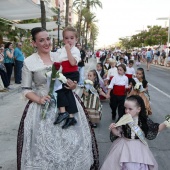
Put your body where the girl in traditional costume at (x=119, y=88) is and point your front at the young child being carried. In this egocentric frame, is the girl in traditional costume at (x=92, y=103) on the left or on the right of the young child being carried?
right

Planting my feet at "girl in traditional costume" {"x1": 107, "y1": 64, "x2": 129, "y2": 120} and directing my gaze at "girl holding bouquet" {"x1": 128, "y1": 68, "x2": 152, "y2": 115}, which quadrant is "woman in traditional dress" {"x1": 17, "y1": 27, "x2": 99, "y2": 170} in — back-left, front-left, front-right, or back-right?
back-right

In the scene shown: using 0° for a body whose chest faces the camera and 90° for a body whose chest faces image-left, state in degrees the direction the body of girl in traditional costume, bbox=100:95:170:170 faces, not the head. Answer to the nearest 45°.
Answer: approximately 45°

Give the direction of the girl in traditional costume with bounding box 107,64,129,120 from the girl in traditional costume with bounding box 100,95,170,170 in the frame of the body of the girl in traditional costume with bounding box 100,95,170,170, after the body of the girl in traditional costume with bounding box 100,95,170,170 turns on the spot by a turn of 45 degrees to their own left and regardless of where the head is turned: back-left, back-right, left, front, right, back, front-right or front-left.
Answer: back

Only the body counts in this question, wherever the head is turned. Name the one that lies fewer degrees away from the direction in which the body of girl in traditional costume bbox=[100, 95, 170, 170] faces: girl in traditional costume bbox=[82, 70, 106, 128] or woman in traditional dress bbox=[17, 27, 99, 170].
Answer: the woman in traditional dress
